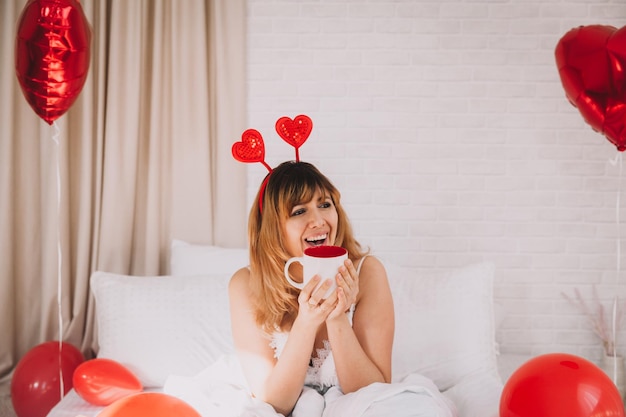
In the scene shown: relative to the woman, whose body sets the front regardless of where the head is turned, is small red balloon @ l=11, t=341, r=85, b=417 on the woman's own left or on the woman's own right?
on the woman's own right

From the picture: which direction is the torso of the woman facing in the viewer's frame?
toward the camera

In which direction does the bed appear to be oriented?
toward the camera

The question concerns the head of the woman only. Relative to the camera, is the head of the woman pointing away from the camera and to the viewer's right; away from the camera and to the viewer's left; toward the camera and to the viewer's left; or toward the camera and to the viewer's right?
toward the camera and to the viewer's right

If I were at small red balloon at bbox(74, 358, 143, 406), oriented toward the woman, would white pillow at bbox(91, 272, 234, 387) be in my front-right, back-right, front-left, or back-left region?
front-left

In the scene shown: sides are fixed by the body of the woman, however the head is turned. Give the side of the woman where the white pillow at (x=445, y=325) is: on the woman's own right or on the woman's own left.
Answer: on the woman's own left

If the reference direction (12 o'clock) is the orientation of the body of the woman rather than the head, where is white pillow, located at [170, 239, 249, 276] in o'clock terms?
The white pillow is roughly at 5 o'clock from the woman.
